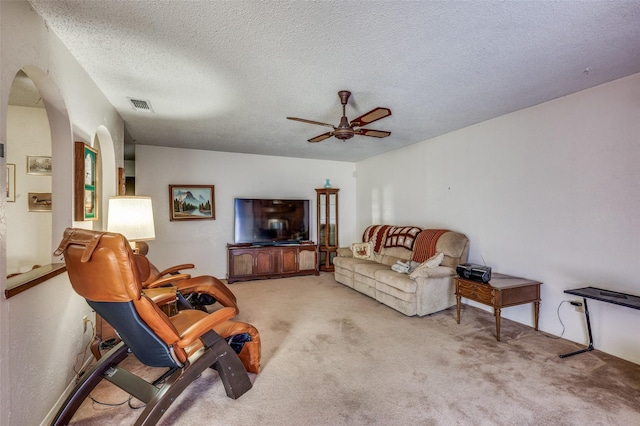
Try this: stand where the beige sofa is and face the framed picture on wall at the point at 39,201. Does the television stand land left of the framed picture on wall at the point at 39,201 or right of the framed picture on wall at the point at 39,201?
right

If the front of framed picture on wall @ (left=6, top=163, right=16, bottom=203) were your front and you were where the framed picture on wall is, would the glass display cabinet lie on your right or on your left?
on your left

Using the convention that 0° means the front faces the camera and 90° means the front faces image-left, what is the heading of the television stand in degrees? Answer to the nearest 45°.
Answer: approximately 0°

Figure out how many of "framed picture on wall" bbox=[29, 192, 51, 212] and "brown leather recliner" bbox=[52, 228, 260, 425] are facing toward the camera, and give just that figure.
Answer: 1

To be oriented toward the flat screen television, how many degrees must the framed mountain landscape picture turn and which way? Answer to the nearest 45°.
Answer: approximately 90° to its left

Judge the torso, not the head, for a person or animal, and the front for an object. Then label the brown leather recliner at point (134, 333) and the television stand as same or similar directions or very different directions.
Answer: very different directions

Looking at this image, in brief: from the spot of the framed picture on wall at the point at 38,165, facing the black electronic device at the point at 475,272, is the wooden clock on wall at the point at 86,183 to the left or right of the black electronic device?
right

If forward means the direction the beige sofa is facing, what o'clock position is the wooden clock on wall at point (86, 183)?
The wooden clock on wall is roughly at 12 o'clock from the beige sofa.

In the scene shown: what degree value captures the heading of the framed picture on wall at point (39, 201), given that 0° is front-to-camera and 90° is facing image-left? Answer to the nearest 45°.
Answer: approximately 0°
